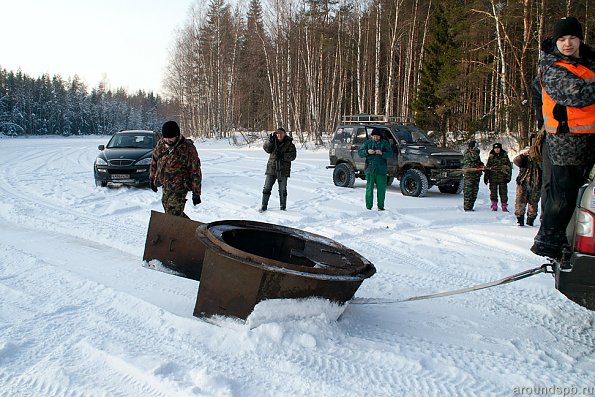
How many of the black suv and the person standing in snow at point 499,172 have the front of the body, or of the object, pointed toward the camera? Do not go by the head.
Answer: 2

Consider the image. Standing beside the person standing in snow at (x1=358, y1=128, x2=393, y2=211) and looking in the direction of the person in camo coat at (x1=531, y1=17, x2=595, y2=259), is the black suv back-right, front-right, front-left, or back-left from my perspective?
back-right

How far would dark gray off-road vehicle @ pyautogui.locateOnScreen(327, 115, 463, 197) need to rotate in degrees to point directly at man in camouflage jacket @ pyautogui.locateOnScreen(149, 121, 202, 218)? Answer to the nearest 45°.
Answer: approximately 45° to its right

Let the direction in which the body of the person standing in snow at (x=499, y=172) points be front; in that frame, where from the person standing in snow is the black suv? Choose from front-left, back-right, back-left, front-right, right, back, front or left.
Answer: right

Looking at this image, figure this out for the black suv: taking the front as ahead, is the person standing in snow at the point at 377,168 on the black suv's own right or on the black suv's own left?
on the black suv's own left

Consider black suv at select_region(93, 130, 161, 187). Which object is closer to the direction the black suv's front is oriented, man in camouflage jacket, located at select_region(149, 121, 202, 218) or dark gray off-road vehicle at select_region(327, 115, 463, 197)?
the man in camouflage jacket

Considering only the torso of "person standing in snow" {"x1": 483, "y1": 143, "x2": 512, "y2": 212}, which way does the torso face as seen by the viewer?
toward the camera

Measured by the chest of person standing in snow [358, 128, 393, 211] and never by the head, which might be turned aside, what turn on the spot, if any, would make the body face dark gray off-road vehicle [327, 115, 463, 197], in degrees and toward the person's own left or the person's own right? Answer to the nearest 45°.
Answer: approximately 180°

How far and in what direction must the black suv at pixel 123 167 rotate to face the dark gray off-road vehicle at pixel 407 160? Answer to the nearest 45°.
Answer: approximately 90° to its left

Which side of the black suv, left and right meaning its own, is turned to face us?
front
